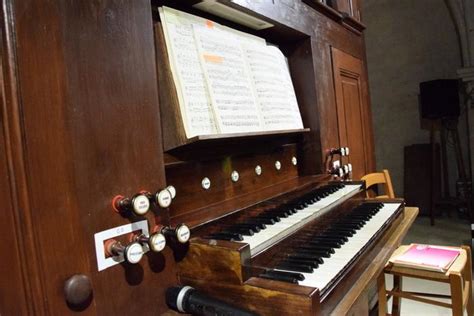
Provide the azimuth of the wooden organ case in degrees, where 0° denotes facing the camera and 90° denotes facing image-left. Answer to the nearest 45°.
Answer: approximately 315°

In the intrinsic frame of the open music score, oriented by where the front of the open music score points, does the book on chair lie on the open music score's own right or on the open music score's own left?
on the open music score's own left
